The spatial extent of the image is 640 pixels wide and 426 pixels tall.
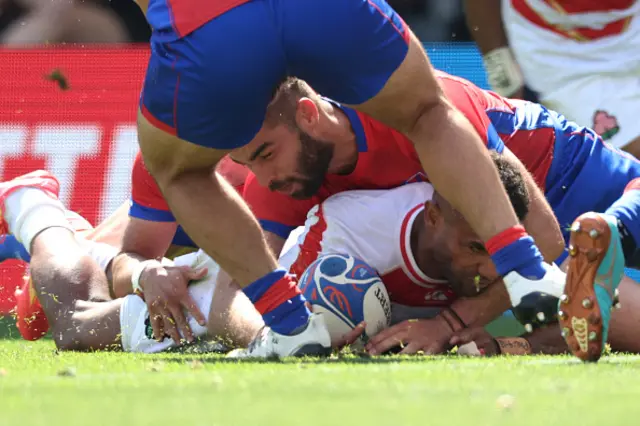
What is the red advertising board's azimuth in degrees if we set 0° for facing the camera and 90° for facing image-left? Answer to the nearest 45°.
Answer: approximately 0°

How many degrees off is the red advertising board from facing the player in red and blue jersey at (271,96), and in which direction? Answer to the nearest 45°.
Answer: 0° — it already faces them

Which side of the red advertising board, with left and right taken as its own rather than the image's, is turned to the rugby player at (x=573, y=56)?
left

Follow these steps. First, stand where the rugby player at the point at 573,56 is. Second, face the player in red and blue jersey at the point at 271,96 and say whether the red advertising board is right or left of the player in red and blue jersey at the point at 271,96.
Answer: right

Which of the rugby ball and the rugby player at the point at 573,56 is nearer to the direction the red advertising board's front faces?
the rugby ball
